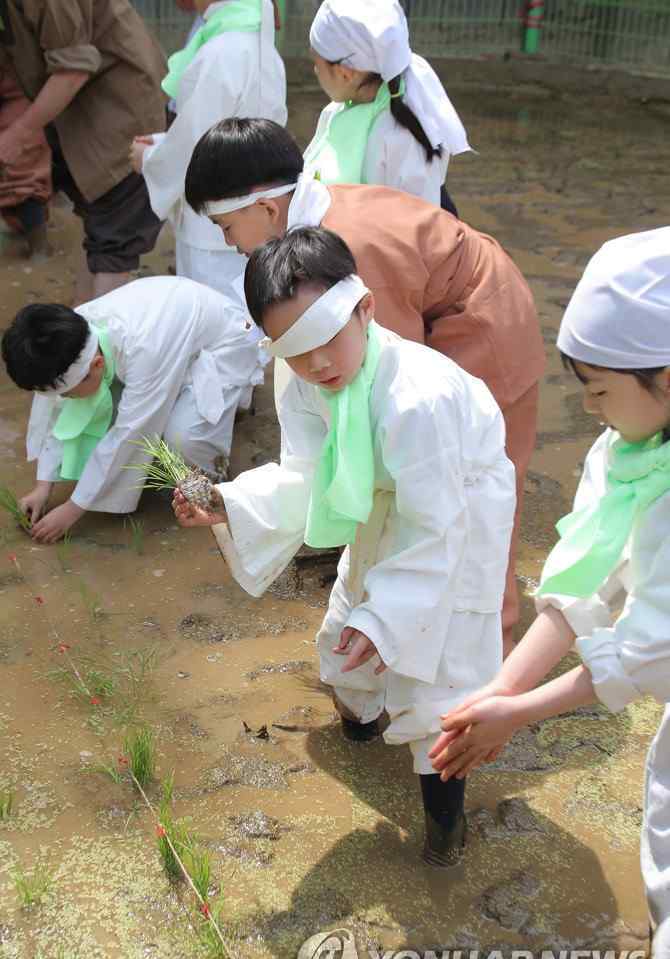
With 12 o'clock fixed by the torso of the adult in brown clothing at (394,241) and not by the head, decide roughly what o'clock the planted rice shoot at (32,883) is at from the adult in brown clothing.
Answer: The planted rice shoot is roughly at 10 o'clock from the adult in brown clothing.

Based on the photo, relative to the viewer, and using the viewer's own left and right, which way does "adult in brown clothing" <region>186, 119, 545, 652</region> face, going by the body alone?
facing to the left of the viewer
